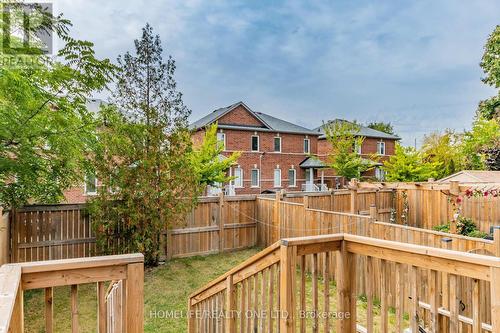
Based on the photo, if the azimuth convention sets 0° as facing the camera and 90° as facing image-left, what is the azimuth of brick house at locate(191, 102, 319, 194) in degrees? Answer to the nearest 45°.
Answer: approximately 0°

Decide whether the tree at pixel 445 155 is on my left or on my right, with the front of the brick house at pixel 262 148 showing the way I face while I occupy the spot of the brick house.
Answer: on my left

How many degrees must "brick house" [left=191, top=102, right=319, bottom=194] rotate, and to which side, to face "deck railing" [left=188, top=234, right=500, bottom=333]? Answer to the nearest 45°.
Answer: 0° — it already faces it

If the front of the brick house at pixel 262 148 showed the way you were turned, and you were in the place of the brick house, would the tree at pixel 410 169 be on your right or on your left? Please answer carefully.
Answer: on your left

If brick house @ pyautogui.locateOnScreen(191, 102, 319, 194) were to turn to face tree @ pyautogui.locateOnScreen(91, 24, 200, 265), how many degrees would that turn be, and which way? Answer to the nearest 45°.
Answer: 0° — it already faces it

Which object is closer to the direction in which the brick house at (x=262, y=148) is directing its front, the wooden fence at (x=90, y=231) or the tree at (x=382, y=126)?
the wooden fence

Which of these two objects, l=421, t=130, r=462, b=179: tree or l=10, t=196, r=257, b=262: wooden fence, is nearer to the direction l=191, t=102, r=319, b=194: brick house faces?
the wooden fence

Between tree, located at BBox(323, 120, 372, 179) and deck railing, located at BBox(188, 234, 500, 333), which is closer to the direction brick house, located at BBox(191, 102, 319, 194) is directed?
the deck railing

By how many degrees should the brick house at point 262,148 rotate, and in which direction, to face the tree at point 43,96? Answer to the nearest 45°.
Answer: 0° — it already faces it
